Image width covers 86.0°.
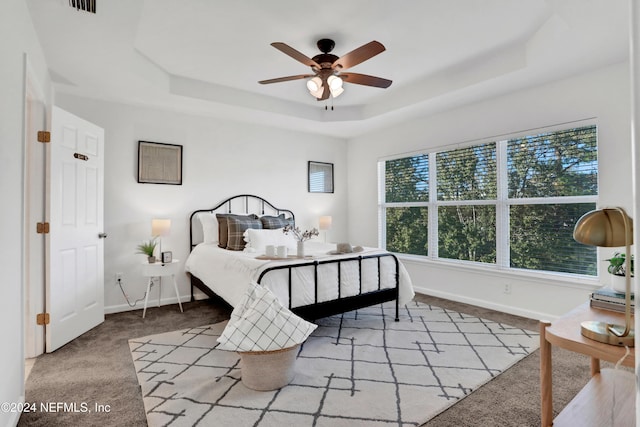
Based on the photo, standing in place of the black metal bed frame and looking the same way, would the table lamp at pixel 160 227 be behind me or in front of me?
behind

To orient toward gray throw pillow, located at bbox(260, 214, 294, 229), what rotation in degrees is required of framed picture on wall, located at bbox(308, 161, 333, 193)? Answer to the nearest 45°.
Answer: approximately 90° to its right

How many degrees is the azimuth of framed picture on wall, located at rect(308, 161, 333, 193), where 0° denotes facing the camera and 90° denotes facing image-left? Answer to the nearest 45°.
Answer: approximately 315°

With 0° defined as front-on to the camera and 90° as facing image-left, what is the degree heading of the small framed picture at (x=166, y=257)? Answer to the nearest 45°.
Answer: approximately 315°

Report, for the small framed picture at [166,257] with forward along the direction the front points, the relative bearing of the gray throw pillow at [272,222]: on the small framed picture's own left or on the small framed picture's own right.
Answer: on the small framed picture's own left
